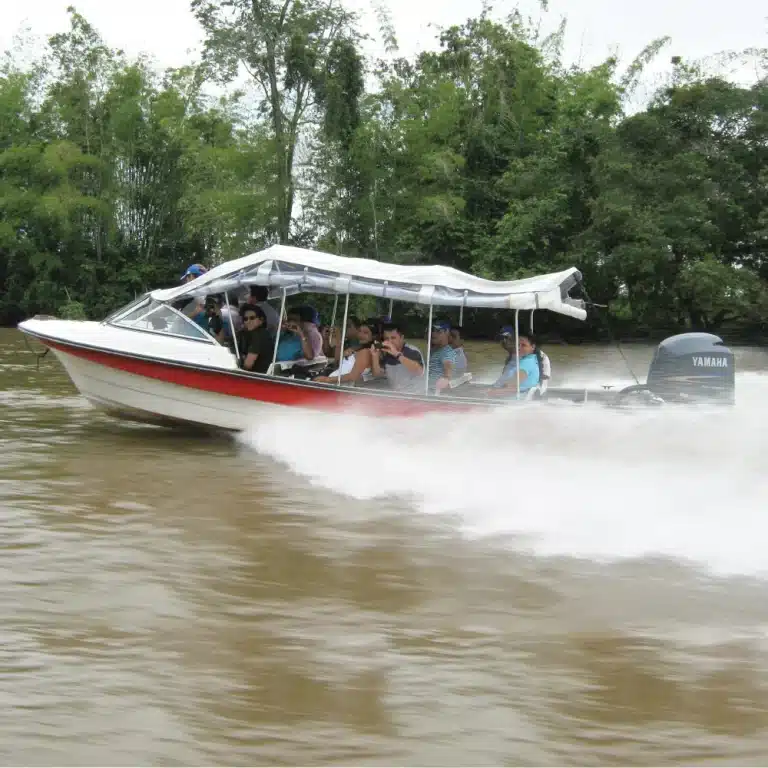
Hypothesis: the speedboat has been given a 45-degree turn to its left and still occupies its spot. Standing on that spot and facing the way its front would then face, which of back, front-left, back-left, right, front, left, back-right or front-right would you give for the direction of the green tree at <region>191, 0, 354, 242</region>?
back-right

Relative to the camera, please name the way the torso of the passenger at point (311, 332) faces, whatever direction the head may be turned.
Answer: to the viewer's left

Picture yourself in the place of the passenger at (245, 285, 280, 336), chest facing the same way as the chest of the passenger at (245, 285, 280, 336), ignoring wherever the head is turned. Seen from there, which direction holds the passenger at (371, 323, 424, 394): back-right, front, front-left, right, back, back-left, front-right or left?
back-left

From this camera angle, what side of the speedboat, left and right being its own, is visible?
left

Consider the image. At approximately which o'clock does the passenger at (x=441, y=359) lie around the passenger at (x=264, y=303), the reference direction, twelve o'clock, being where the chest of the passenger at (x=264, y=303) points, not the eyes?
the passenger at (x=441, y=359) is roughly at 7 o'clock from the passenger at (x=264, y=303).

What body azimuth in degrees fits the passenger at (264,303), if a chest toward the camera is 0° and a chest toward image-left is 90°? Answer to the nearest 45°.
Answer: approximately 90°

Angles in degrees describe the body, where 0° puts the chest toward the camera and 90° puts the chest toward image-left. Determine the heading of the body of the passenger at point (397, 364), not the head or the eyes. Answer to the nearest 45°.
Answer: approximately 45°

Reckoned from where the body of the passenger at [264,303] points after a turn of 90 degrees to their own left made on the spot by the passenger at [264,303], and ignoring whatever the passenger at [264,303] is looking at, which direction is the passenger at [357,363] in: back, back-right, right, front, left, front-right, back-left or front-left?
front-left

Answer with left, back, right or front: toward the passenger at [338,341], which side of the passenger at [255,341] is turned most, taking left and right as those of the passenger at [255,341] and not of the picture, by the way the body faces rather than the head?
back
